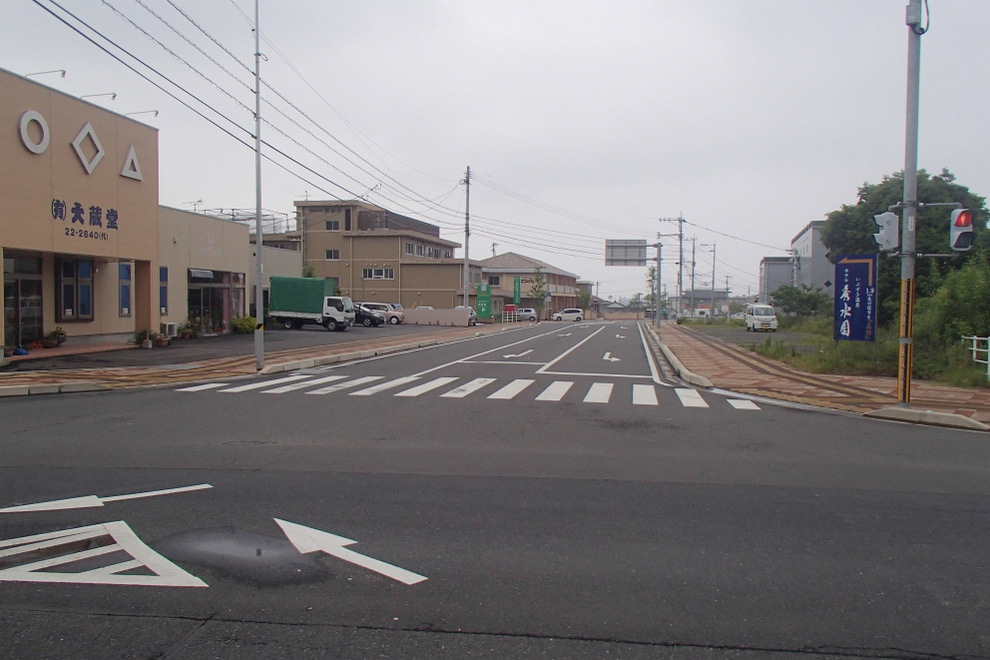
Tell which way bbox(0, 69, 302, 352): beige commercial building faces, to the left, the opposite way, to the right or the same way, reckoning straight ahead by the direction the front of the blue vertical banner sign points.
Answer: to the left

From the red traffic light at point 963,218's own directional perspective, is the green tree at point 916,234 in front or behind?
behind

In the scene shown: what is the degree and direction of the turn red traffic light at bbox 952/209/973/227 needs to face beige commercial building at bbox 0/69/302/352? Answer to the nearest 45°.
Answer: approximately 90° to its right

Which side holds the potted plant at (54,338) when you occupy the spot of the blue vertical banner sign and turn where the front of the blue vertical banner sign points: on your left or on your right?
on your right

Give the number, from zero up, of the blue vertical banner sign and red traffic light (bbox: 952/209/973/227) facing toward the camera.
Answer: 2

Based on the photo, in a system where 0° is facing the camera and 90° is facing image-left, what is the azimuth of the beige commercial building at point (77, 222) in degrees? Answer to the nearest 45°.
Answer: approximately 315°

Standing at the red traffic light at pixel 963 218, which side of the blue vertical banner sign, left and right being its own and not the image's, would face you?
front

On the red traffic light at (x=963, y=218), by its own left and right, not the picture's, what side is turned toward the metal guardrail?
back

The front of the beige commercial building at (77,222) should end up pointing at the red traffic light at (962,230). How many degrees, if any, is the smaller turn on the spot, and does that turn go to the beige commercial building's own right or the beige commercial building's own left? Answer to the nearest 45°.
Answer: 0° — it already faces it

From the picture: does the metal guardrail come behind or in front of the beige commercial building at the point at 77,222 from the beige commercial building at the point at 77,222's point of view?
in front

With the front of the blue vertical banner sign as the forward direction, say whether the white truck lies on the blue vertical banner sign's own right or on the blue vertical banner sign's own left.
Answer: on the blue vertical banner sign's own right

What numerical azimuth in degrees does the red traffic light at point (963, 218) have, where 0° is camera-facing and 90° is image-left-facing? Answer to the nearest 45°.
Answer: approximately 0°

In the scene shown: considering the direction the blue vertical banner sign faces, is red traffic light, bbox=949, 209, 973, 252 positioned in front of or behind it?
in front

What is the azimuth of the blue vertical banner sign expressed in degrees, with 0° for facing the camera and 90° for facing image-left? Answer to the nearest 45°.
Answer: approximately 0°

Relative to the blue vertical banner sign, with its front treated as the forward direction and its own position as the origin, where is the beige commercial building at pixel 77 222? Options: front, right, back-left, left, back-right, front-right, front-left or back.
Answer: right

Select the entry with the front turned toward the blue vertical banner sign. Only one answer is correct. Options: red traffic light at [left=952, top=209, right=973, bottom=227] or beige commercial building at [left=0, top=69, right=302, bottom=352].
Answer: the beige commercial building
